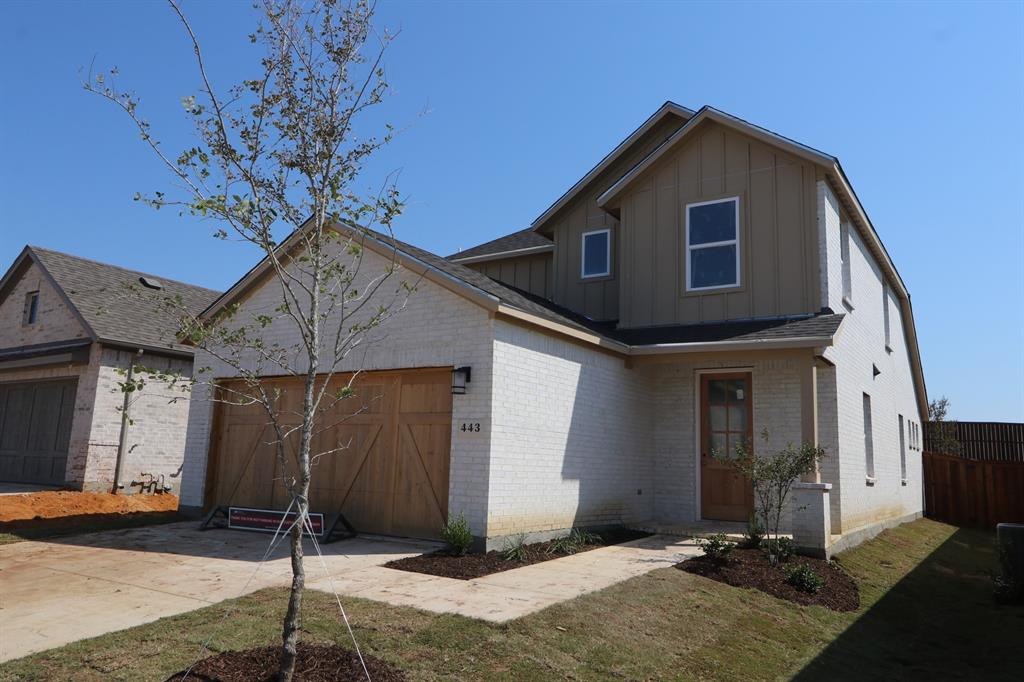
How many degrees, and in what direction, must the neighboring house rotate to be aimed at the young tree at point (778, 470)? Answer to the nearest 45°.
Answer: approximately 90° to its left

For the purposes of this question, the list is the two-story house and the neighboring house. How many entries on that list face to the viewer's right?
0

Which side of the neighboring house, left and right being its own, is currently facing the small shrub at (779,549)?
left

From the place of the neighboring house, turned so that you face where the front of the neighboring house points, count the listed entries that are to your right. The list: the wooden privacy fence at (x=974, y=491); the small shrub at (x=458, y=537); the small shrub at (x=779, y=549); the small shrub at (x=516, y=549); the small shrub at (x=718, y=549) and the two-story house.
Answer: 0

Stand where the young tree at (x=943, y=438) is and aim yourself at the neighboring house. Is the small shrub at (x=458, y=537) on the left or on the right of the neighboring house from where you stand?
left

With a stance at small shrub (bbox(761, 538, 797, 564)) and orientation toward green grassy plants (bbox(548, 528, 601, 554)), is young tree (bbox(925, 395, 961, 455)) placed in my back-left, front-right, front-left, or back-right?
back-right

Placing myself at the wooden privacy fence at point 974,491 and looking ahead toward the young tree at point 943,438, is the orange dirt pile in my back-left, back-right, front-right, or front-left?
back-left

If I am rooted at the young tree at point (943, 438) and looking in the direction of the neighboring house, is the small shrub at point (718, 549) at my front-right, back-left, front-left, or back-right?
front-left

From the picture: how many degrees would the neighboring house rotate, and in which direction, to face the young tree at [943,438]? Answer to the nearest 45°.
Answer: approximately 135° to its left

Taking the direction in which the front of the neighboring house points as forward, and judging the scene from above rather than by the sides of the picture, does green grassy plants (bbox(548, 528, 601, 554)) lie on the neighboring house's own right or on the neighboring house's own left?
on the neighboring house's own left

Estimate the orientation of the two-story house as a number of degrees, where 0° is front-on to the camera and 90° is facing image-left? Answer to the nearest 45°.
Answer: approximately 45°

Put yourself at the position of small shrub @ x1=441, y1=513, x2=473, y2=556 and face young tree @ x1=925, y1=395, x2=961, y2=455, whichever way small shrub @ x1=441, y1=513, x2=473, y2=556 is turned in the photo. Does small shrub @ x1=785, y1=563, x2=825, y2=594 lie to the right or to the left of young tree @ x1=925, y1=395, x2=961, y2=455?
right

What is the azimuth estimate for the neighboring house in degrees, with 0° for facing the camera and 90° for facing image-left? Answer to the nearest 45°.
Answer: approximately 45°

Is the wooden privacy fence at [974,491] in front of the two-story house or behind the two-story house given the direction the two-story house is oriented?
behind

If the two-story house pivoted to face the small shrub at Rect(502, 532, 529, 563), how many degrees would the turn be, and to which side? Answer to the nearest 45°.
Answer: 0° — it already faces it

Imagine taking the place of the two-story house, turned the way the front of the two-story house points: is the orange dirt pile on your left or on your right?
on your right

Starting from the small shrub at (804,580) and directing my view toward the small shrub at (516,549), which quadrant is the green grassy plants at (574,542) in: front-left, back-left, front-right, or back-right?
front-right
